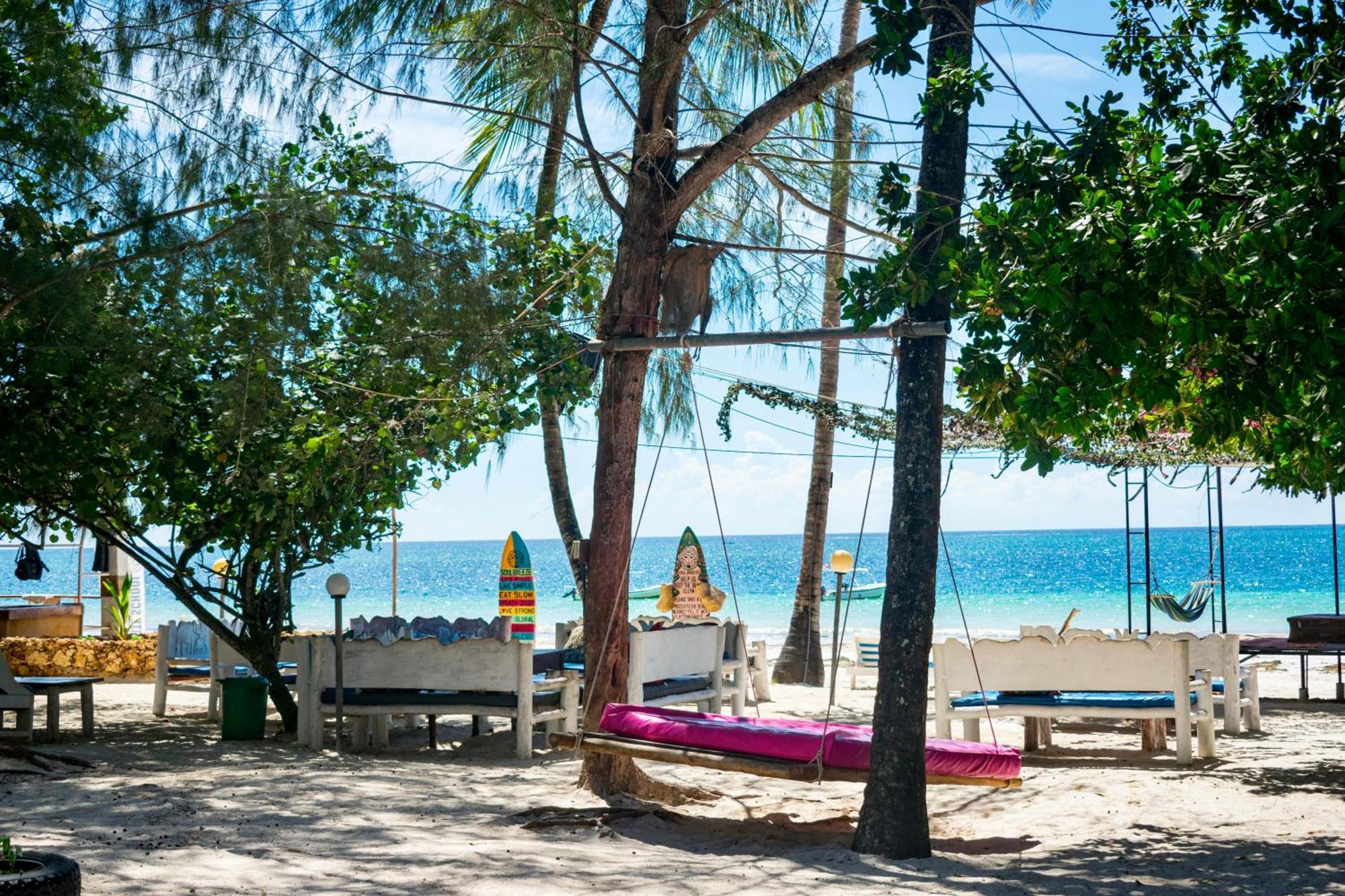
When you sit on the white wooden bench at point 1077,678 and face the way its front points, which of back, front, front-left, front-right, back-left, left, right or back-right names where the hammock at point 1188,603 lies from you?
front

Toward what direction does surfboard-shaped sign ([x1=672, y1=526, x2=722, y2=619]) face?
toward the camera

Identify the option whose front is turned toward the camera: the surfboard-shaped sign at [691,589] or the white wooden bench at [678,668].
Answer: the surfboard-shaped sign

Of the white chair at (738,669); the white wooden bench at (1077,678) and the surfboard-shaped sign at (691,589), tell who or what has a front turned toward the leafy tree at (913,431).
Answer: the surfboard-shaped sign

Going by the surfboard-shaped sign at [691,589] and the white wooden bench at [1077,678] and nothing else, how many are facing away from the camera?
1

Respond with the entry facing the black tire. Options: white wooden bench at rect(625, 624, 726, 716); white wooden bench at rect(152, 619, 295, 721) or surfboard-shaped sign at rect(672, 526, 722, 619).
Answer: the surfboard-shaped sign

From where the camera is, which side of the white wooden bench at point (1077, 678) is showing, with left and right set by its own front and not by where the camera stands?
back

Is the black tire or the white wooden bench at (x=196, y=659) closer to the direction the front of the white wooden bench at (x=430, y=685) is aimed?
the white wooden bench

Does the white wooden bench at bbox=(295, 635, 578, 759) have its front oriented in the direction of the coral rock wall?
no

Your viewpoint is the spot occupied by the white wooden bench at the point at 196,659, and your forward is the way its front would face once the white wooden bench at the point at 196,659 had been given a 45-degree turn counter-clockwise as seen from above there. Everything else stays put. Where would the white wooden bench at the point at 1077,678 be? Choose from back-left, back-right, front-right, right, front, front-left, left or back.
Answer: back-right

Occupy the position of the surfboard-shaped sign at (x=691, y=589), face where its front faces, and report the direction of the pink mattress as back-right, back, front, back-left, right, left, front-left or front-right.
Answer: front

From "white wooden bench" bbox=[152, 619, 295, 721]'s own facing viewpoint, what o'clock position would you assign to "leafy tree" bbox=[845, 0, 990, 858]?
The leafy tree is roughly at 4 o'clock from the white wooden bench.

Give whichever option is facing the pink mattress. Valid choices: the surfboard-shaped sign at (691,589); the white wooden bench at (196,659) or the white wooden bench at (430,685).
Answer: the surfboard-shaped sign

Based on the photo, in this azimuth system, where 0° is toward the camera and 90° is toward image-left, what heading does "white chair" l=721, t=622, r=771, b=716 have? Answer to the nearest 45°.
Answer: approximately 225°

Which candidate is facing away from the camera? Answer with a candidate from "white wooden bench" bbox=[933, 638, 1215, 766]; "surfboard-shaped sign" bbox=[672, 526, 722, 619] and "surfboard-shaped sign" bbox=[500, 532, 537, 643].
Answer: the white wooden bench

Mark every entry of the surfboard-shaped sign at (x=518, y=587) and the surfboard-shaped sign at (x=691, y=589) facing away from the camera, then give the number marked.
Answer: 0

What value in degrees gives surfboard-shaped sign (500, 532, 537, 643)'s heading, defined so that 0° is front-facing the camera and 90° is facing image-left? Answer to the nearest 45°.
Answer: approximately 0°
